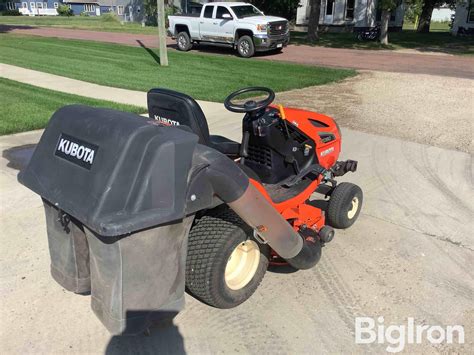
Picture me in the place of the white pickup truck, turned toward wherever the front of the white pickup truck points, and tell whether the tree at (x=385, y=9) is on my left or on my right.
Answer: on my left

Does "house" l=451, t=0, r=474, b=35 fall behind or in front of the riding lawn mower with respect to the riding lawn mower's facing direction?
in front

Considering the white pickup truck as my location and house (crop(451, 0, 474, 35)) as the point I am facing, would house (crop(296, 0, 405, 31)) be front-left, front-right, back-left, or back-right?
front-left

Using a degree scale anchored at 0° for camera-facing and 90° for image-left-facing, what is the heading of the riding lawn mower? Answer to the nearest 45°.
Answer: approximately 225°

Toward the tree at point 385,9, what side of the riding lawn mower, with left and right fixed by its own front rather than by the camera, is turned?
front

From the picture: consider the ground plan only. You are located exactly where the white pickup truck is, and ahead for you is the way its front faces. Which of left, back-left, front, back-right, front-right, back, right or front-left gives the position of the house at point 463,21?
left

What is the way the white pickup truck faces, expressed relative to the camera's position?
facing the viewer and to the right of the viewer

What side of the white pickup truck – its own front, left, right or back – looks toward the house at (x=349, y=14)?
left

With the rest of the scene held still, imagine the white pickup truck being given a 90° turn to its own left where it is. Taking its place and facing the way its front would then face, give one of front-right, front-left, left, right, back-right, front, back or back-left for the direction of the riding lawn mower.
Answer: back-right

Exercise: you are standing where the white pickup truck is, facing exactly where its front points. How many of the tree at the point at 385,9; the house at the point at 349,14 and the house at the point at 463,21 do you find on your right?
0
